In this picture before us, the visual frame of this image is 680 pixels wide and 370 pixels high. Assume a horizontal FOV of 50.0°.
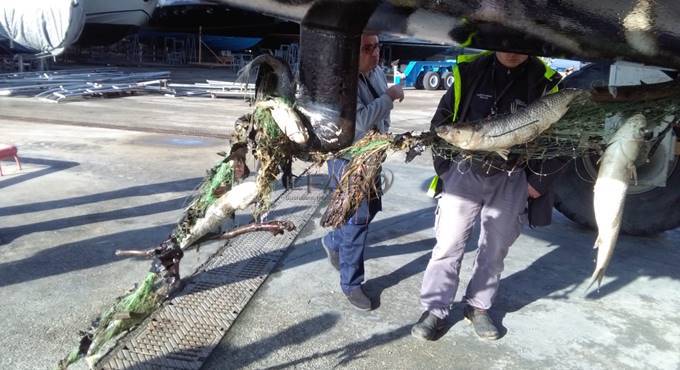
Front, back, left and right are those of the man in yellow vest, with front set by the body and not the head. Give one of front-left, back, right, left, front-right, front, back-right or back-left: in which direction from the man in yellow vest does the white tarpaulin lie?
right

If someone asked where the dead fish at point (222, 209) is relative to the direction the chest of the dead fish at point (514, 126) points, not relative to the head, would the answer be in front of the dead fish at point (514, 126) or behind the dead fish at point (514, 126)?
in front

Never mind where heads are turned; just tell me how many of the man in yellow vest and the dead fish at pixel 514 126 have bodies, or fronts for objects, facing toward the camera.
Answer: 1

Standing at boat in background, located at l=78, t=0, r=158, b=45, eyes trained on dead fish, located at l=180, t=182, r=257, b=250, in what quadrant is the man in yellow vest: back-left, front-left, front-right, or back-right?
front-left

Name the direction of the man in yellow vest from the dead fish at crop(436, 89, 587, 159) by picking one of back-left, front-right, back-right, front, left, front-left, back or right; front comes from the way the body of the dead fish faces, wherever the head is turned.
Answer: right

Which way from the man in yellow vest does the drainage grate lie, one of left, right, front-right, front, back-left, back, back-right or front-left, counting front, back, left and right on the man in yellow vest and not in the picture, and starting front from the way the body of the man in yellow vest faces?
right

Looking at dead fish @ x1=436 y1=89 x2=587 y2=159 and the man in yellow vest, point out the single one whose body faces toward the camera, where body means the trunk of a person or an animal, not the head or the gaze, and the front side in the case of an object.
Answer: the man in yellow vest

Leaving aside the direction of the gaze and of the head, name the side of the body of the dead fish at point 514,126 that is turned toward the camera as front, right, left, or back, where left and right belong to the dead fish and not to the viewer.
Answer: left

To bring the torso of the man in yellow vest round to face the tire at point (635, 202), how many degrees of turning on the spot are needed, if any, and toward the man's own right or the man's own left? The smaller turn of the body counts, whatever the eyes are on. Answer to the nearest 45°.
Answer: approximately 135° to the man's own left

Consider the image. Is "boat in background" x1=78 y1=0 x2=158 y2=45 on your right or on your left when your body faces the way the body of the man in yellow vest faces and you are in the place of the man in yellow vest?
on your right

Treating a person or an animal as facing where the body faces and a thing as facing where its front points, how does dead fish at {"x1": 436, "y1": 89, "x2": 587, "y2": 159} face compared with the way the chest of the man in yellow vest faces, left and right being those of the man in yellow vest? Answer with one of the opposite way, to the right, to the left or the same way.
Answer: to the right

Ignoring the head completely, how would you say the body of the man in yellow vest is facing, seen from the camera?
toward the camera
